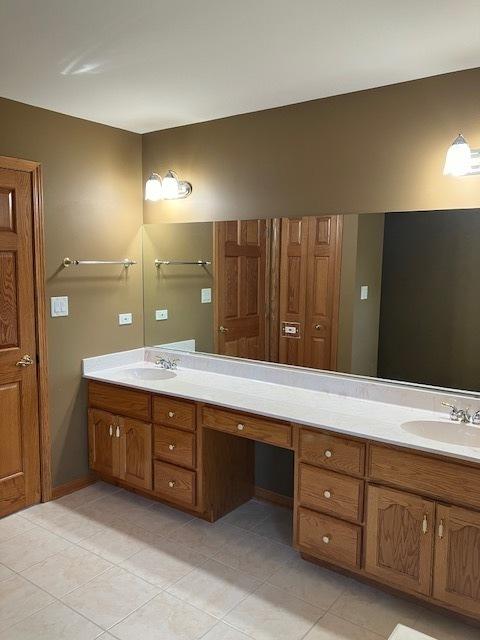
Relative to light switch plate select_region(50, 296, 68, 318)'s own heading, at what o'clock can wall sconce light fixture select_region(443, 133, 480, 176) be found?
The wall sconce light fixture is roughly at 12 o'clock from the light switch plate.

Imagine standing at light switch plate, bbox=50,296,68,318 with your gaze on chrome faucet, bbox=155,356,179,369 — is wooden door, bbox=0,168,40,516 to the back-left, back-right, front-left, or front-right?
back-right
